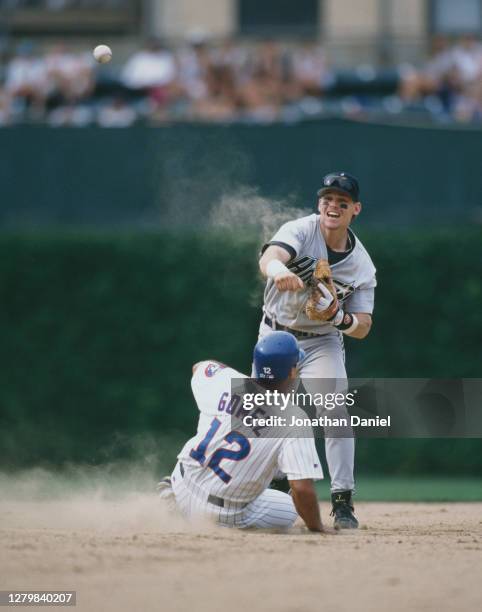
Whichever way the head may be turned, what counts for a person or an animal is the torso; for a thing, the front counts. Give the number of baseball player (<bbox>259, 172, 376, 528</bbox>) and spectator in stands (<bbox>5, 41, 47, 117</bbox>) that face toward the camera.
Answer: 2

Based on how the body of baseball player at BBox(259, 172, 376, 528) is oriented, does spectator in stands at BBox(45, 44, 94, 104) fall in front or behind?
behind

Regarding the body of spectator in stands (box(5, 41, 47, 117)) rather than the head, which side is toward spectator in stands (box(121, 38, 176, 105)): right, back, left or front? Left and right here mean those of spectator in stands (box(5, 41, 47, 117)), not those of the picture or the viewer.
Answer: left

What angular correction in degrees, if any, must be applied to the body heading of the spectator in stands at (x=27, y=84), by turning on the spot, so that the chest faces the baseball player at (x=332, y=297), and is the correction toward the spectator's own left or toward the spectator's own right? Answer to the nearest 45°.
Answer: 0° — they already face them

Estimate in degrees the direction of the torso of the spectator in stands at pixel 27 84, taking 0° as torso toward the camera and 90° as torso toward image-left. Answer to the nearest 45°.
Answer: approximately 0°

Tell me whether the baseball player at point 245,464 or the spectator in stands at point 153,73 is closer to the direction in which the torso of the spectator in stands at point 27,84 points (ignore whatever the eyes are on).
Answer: the baseball player

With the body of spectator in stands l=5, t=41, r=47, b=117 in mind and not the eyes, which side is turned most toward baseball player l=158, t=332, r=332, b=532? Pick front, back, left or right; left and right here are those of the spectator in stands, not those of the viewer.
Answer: front

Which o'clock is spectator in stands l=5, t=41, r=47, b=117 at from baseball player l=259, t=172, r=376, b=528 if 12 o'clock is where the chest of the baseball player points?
The spectator in stands is roughly at 5 o'clock from the baseball player.

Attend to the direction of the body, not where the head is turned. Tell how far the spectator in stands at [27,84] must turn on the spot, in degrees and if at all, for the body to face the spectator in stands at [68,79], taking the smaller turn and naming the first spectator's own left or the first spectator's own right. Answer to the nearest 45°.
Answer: approximately 90° to the first spectator's own left
